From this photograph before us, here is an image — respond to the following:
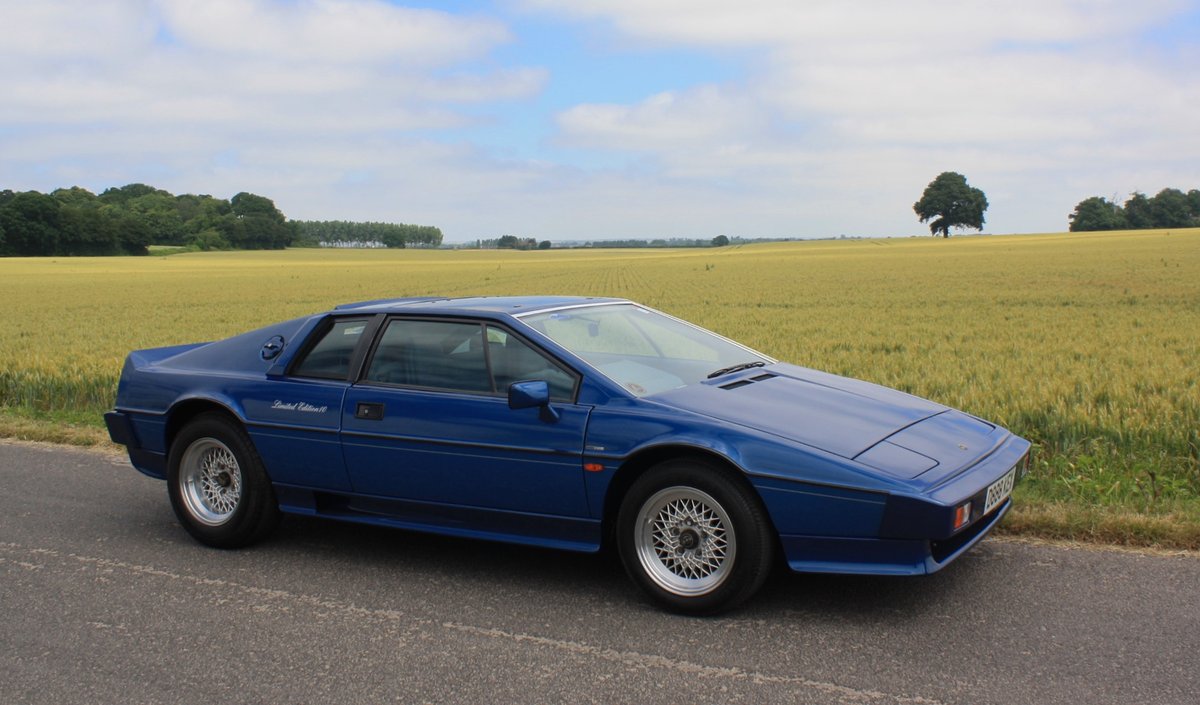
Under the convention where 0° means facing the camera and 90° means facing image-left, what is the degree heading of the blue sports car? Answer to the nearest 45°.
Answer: approximately 315°
